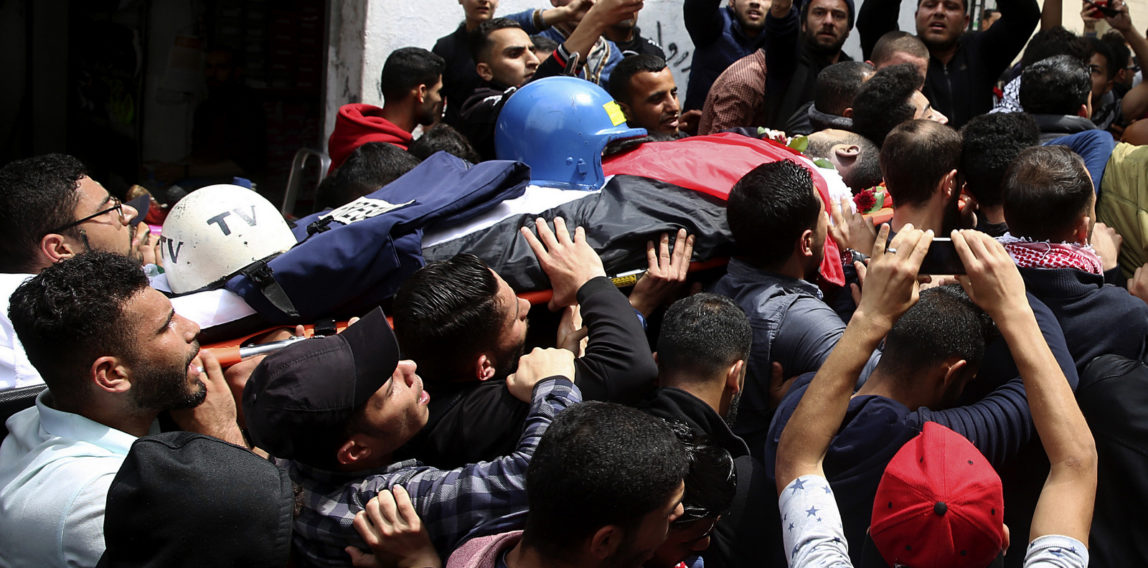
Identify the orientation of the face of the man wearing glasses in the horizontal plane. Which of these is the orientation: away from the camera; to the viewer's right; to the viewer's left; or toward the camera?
to the viewer's right

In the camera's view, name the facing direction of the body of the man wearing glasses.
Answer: to the viewer's right
